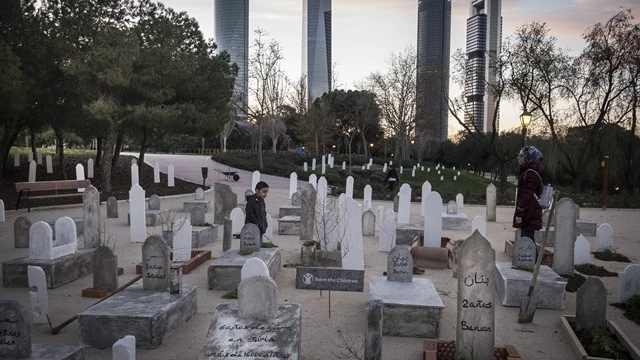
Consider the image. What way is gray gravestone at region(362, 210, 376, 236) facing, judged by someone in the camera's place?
facing the viewer

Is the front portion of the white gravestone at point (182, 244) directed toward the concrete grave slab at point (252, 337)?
yes

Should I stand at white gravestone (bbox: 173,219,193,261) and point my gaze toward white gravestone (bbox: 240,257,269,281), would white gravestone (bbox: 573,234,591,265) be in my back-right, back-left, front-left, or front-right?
front-left

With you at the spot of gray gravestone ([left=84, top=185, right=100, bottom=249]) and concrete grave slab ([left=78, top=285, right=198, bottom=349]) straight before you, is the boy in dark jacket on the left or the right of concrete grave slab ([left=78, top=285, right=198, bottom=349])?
left

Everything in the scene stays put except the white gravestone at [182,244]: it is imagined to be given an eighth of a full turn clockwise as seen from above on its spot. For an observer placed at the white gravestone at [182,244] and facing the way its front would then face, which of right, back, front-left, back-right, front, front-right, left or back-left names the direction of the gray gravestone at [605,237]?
back-left

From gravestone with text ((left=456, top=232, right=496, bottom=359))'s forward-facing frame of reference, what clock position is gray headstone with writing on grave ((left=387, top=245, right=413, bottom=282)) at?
The gray headstone with writing on grave is roughly at 5 o'clock from the gravestone with text.

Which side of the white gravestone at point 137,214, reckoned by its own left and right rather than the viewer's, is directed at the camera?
front

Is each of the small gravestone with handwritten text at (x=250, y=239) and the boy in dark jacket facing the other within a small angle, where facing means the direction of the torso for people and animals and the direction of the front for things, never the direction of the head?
no

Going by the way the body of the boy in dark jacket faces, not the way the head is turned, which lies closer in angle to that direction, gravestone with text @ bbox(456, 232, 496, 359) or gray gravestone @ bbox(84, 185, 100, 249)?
the gravestone with text

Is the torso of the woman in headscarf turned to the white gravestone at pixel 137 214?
yes

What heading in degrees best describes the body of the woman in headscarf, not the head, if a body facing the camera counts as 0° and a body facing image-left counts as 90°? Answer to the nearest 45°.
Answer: approximately 90°

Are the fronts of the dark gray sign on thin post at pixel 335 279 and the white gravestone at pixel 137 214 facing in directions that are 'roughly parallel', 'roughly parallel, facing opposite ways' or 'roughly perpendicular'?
roughly parallel

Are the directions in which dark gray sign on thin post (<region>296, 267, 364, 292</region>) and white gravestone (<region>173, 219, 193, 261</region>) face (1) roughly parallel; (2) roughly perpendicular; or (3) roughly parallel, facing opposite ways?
roughly parallel

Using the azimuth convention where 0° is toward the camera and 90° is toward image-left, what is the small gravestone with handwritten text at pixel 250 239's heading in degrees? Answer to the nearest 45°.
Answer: approximately 0°

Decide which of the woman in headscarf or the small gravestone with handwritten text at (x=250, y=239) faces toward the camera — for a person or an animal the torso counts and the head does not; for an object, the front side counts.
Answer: the small gravestone with handwritten text

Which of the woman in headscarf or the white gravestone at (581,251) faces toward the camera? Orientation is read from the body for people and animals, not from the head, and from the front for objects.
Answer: the white gravestone
